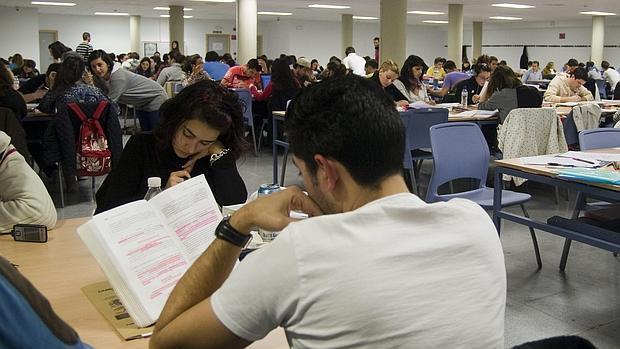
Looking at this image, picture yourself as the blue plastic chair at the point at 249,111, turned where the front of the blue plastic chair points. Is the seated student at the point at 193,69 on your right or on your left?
on your left

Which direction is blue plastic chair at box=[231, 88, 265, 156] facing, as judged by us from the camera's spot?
facing away from the viewer and to the right of the viewer

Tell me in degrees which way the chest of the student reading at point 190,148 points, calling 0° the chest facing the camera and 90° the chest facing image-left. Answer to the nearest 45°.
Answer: approximately 0°

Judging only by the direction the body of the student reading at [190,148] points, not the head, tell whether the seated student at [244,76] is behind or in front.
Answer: behind

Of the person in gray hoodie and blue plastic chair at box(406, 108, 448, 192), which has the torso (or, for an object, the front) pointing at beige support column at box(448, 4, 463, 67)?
the blue plastic chair

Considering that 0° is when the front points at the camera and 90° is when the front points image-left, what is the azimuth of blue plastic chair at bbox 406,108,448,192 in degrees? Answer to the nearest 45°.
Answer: approximately 180°

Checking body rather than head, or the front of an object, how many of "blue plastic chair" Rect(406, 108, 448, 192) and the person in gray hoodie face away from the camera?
1

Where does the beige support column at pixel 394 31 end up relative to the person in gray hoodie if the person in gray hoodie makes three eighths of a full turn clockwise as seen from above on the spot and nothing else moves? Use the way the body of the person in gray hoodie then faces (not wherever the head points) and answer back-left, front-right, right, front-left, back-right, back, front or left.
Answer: front-right

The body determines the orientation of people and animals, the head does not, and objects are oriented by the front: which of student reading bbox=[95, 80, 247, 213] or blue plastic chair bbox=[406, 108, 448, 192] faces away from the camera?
the blue plastic chair

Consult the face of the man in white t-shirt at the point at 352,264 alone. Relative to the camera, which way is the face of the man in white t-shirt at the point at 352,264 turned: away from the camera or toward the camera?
away from the camera

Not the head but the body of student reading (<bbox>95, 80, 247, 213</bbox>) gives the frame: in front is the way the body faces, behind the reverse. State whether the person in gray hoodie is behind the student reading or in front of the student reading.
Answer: behind

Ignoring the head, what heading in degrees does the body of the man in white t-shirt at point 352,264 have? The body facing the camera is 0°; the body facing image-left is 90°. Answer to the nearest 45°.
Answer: approximately 135°
